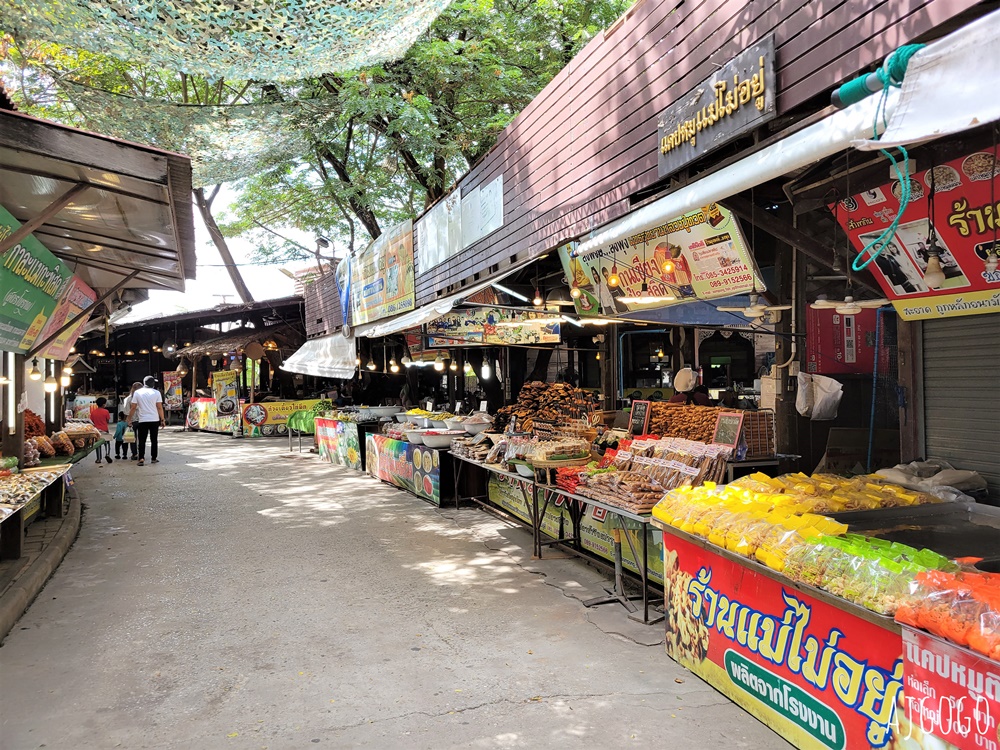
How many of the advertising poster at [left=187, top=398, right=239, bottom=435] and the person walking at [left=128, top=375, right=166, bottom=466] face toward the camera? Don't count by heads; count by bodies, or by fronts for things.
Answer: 1

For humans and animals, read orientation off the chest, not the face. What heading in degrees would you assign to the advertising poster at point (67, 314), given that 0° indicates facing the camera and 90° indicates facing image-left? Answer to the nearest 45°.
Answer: approximately 315°

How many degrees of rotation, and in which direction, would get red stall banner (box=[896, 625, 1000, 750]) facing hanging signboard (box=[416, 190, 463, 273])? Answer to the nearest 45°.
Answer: approximately 90° to its right

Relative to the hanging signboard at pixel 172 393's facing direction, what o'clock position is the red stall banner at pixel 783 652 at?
The red stall banner is roughly at 12 o'clock from the hanging signboard.

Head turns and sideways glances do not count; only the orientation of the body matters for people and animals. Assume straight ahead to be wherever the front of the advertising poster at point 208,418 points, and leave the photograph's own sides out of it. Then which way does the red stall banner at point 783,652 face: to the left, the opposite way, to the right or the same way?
to the right

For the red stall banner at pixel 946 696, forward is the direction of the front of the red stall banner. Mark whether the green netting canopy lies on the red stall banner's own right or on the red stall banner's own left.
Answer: on the red stall banner's own right

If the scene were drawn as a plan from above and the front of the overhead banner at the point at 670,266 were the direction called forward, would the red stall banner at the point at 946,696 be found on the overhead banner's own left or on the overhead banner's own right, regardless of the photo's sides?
on the overhead banner's own left

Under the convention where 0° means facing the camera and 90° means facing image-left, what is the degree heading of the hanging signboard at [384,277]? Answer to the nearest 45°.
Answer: approximately 45°

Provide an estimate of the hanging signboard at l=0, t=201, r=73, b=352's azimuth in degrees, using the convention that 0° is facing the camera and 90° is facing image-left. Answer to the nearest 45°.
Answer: approximately 315°

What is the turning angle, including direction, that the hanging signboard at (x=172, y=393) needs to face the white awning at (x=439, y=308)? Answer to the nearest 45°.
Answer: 0° — it already faces it

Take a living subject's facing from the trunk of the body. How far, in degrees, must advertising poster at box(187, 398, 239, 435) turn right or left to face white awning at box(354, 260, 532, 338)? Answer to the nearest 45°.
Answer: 0° — it already faces it

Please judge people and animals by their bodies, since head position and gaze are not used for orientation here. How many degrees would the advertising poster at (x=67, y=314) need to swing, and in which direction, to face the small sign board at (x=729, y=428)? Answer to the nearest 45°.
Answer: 0° — it already faces it

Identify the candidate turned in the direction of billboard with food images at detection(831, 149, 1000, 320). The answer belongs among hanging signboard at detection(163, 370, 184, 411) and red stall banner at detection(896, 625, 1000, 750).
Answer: the hanging signboard
